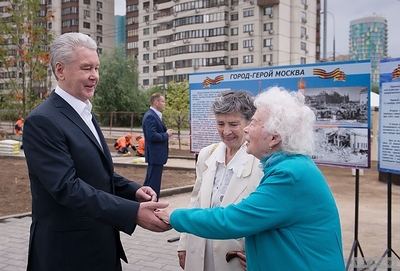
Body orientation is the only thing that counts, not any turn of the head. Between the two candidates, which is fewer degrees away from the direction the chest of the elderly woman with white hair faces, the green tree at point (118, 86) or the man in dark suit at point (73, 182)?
the man in dark suit

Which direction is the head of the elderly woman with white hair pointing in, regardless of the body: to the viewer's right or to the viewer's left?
to the viewer's left

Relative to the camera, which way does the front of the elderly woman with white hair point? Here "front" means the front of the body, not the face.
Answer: to the viewer's left

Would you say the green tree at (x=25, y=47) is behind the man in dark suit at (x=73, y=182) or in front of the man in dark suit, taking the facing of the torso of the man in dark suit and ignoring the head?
behind

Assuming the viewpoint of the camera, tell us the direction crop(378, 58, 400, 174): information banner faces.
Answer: facing the viewer and to the left of the viewer

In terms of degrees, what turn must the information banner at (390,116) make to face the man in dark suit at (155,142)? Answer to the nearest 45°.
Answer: approximately 90° to its right

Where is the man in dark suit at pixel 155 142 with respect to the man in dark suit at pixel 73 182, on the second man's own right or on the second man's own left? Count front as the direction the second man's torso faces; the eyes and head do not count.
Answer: on the second man's own left

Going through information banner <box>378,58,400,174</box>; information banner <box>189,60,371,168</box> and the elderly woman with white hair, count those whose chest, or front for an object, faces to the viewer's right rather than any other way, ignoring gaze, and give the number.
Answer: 0

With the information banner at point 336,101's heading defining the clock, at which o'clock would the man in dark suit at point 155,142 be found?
The man in dark suit is roughly at 3 o'clock from the information banner.

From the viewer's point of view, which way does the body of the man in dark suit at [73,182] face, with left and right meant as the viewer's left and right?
facing the viewer and to the right of the viewer

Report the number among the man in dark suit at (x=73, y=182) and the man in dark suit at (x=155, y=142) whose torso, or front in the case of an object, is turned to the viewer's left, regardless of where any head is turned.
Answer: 0

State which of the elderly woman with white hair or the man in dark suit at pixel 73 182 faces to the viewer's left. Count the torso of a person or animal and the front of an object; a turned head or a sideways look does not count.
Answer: the elderly woman with white hair
